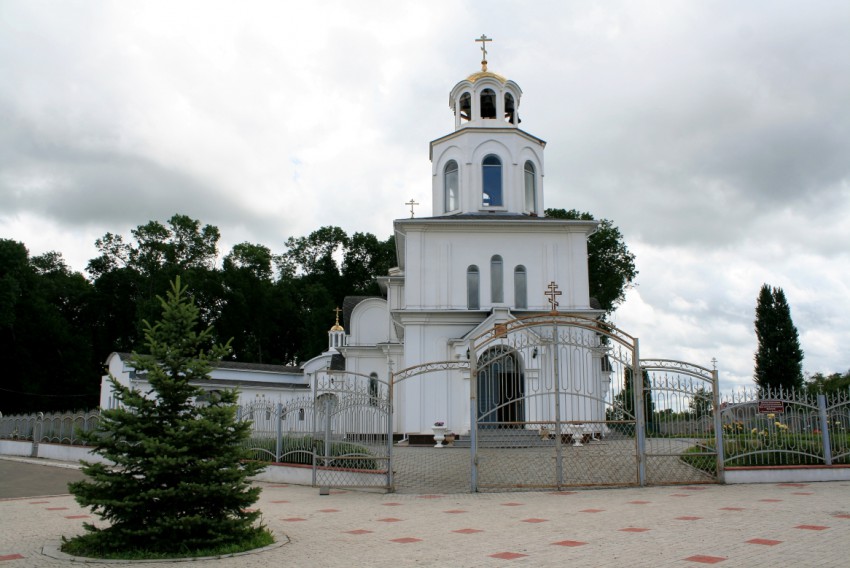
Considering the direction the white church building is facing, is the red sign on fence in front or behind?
in front

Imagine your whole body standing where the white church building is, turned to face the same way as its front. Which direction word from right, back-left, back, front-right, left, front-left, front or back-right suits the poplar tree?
back-left

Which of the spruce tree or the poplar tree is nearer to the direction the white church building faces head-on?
the spruce tree

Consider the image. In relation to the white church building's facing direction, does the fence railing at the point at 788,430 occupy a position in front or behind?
in front

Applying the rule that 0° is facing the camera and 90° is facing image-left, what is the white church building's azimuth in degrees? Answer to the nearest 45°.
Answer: approximately 0°
